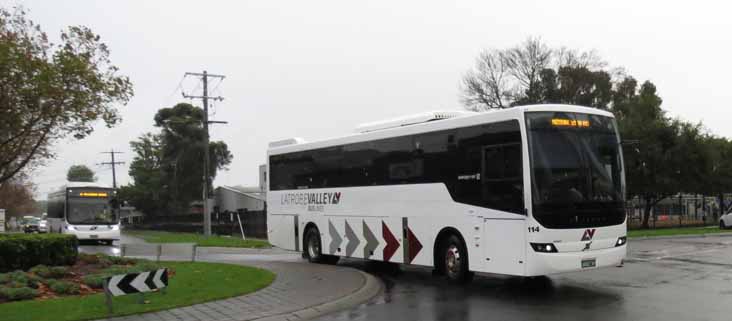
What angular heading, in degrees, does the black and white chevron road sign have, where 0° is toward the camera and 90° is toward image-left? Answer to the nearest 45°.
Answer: approximately 315°

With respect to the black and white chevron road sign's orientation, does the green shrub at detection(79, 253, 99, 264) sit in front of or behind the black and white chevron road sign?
behind

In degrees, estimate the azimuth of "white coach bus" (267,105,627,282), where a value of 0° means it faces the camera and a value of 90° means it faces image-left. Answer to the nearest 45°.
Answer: approximately 315°

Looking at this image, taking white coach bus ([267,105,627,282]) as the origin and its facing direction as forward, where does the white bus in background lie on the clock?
The white bus in background is roughly at 6 o'clock from the white coach bus.

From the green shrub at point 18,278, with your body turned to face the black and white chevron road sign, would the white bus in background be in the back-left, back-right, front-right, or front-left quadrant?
back-left

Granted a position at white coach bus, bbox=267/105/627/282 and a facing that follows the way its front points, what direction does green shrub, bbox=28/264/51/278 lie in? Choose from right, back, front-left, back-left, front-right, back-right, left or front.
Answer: back-right

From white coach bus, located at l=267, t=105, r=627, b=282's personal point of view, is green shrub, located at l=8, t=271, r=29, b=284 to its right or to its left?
on its right

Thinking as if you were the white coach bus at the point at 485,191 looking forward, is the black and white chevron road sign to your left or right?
on your right

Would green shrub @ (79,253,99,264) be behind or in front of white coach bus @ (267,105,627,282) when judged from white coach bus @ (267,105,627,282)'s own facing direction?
behind
